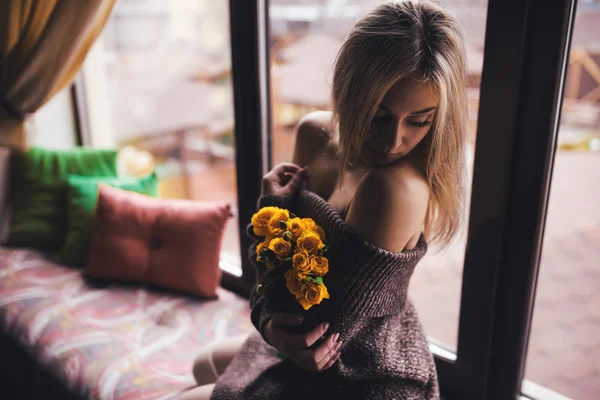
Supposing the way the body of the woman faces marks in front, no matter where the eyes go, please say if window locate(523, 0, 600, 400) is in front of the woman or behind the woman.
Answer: behind

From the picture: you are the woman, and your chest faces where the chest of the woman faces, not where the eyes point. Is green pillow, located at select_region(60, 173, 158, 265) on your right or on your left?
on your right

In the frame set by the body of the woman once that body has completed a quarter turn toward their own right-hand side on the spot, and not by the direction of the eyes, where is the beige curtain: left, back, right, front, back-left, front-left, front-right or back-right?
front

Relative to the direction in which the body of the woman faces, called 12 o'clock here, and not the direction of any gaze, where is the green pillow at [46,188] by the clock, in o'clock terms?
The green pillow is roughly at 3 o'clock from the woman.

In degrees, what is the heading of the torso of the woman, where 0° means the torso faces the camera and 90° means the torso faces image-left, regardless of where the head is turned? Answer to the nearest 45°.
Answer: approximately 45°

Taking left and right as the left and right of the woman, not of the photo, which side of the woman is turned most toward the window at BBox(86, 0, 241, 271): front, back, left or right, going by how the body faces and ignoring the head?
right

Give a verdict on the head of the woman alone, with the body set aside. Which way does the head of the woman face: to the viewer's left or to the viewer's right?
to the viewer's left

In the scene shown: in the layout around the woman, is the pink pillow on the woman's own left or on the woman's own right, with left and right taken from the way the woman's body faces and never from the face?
on the woman's own right
